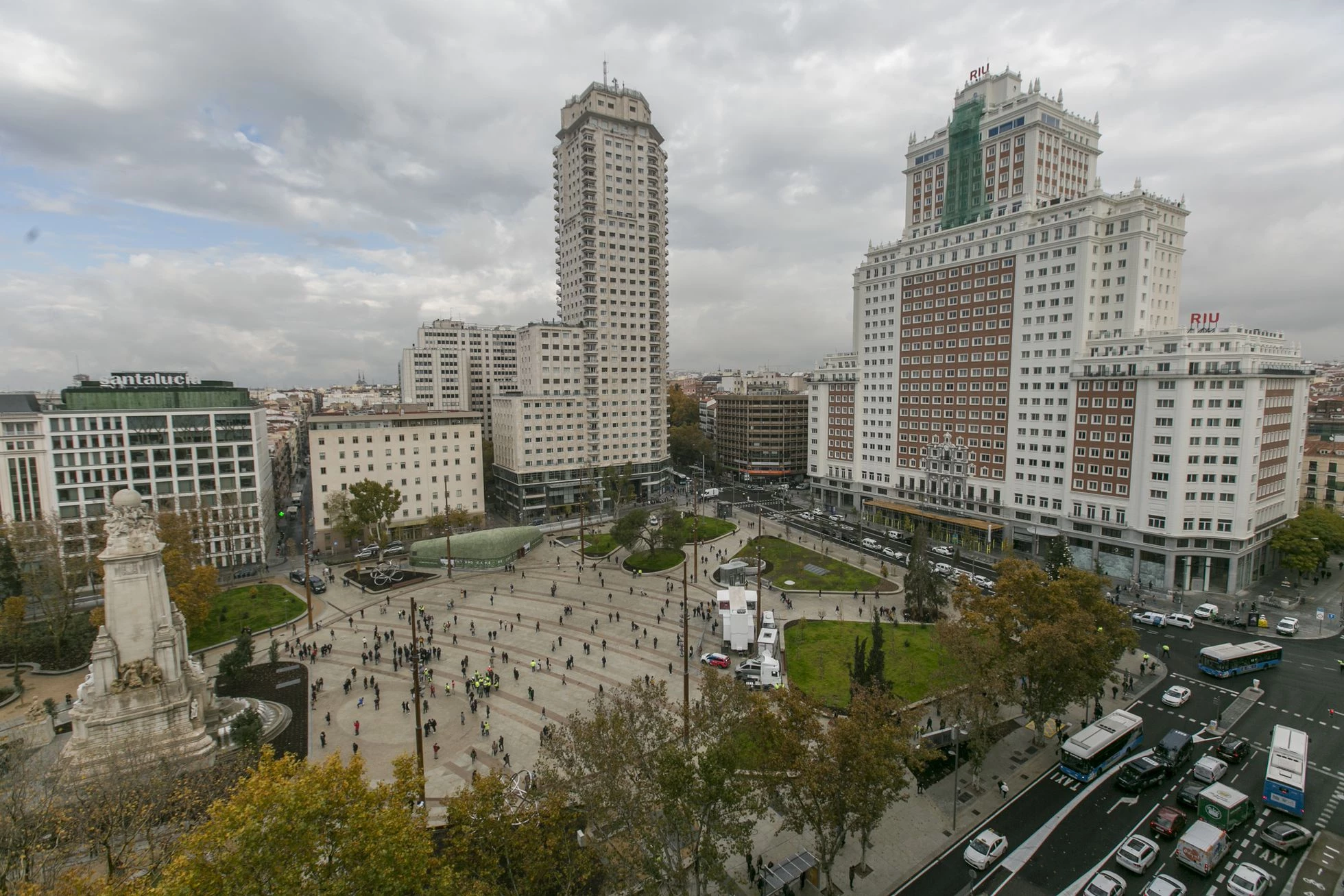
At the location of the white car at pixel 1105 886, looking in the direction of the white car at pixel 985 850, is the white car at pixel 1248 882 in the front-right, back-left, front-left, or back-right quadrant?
back-right

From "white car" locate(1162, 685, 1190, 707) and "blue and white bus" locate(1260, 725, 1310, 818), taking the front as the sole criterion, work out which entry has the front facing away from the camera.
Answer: the blue and white bus

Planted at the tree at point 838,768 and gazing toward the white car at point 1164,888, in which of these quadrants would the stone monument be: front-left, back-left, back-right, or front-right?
back-left

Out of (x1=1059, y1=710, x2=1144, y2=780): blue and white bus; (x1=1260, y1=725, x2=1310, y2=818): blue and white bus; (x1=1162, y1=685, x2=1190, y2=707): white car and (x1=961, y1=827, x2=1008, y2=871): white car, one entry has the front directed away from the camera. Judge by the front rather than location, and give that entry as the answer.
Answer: (x1=1260, y1=725, x2=1310, y2=818): blue and white bus

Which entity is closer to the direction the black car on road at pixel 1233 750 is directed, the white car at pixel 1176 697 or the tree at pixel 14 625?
the white car

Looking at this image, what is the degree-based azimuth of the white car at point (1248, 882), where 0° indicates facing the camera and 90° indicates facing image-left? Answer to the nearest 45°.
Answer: approximately 225°

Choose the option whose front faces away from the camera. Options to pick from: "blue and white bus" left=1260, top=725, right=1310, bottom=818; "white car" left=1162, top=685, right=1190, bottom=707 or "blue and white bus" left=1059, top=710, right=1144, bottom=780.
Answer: "blue and white bus" left=1260, top=725, right=1310, bottom=818

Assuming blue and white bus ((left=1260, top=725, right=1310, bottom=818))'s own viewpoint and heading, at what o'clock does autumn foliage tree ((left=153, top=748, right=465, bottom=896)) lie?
The autumn foliage tree is roughly at 7 o'clock from the blue and white bus.
